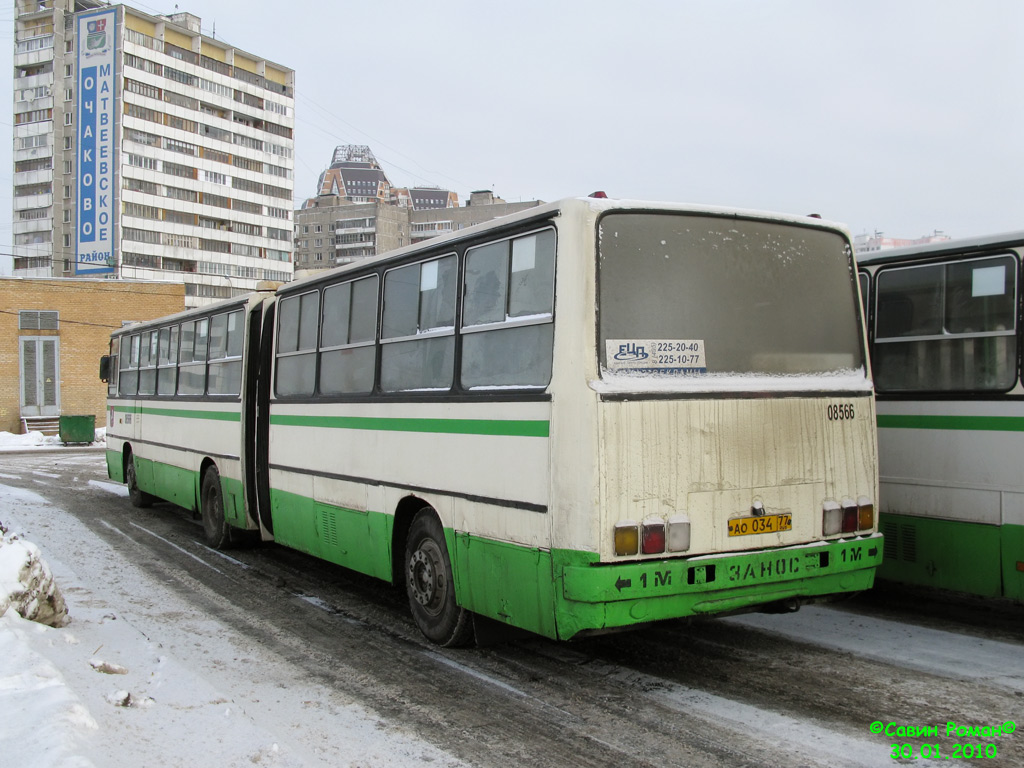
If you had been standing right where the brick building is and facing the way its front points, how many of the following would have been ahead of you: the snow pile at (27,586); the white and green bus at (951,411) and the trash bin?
3

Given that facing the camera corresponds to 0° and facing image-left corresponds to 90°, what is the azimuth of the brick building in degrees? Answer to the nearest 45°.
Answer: approximately 0°

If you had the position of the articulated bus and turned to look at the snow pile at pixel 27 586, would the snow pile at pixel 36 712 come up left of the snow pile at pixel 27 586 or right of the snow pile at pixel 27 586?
left

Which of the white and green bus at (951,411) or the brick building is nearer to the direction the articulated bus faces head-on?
the brick building

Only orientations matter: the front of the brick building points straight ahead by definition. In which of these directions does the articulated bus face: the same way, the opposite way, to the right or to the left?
the opposite way

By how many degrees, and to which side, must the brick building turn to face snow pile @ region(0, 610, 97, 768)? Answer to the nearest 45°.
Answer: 0° — it already faces it

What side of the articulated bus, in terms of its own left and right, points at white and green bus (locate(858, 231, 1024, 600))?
right

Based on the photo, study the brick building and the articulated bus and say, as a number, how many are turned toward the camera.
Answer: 1

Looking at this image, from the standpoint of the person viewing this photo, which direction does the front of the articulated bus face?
facing away from the viewer and to the left of the viewer
